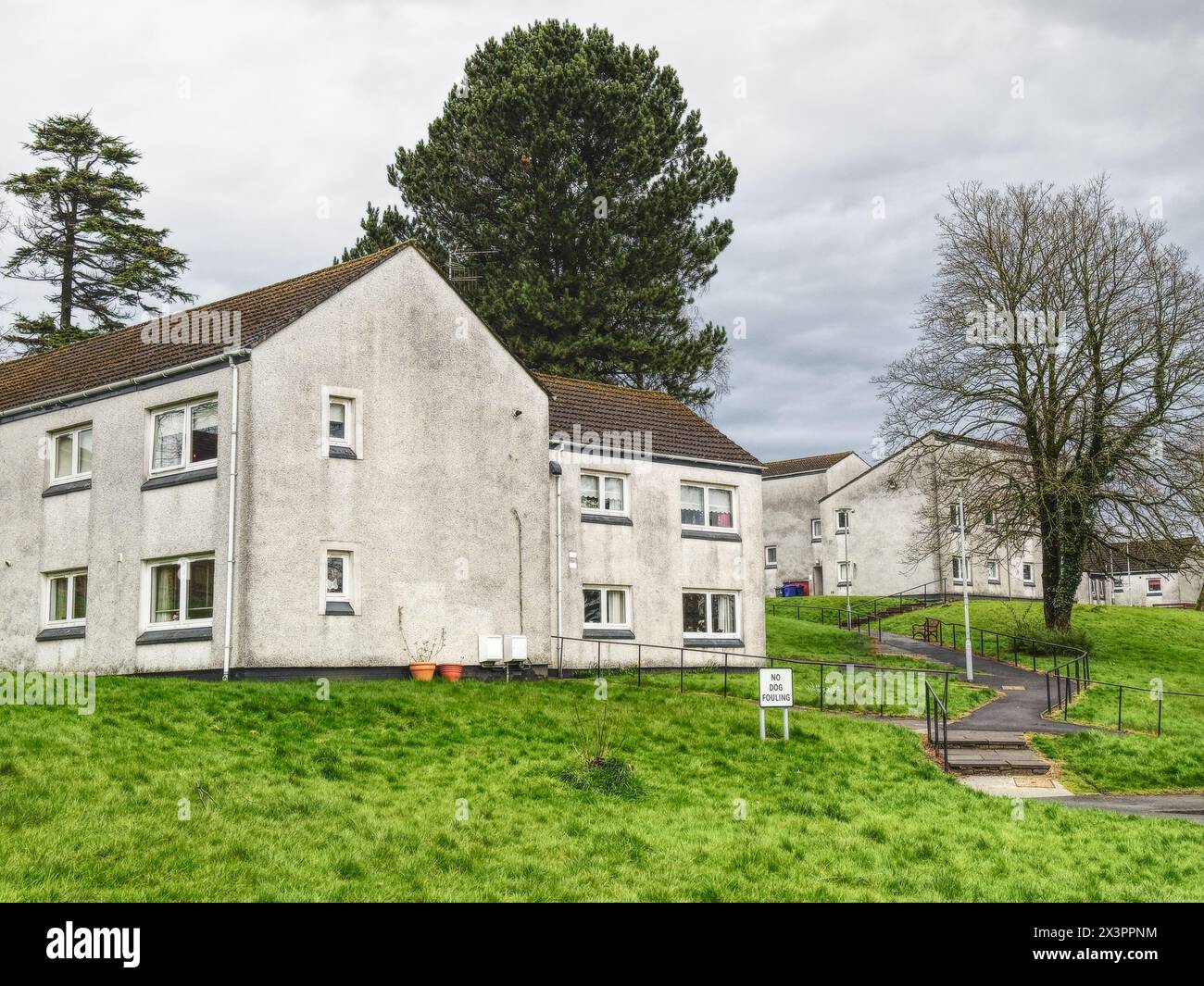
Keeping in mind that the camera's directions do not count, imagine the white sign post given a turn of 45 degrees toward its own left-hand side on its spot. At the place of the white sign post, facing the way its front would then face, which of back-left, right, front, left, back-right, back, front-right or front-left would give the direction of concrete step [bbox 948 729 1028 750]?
left

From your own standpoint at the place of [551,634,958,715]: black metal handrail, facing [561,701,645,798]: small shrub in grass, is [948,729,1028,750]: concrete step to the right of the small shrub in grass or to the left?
left

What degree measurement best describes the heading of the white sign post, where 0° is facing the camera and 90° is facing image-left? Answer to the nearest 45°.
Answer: approximately 0°

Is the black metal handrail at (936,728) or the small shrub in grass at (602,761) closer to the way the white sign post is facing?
the small shrub in grass

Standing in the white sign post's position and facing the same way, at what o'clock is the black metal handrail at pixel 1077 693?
The black metal handrail is roughly at 7 o'clock from the white sign post.

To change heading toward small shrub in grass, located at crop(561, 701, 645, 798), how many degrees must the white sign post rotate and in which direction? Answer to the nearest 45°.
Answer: approximately 45° to its right

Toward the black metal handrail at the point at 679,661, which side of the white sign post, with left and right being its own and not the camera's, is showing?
back

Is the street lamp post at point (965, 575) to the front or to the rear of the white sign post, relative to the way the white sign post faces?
to the rear
